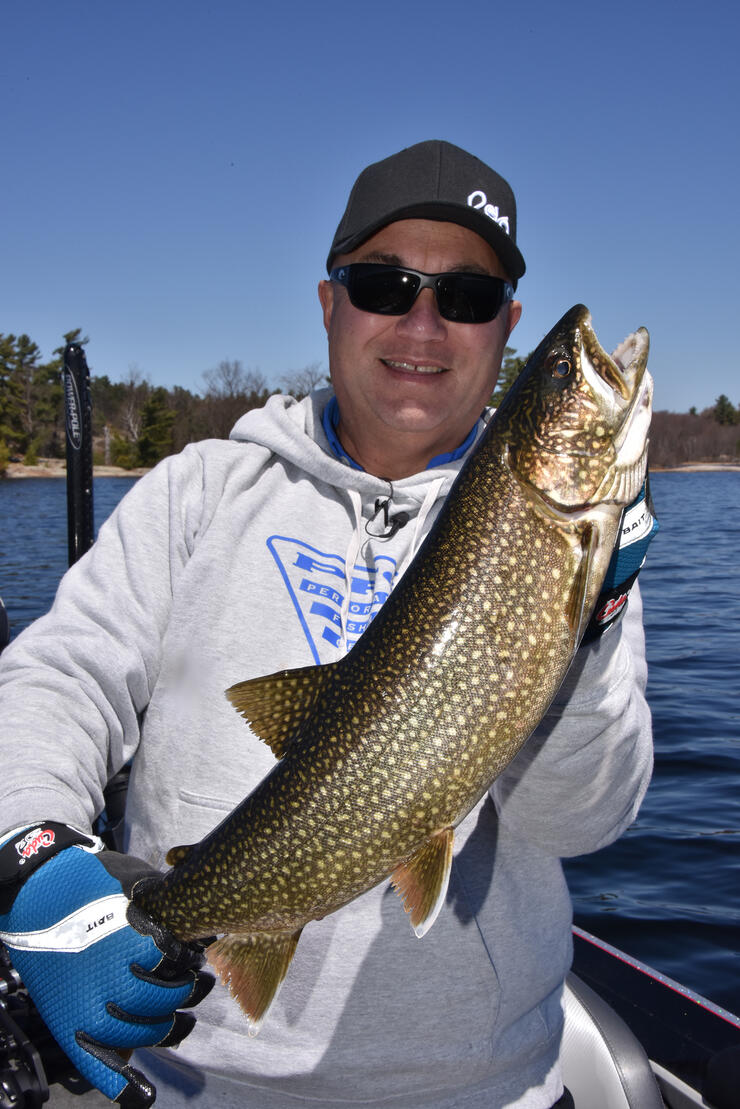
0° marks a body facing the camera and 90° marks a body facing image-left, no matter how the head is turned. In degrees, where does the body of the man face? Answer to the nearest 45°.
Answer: approximately 0°

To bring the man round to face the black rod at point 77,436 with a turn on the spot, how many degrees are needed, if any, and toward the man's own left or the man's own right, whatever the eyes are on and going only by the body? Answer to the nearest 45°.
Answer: approximately 180°
